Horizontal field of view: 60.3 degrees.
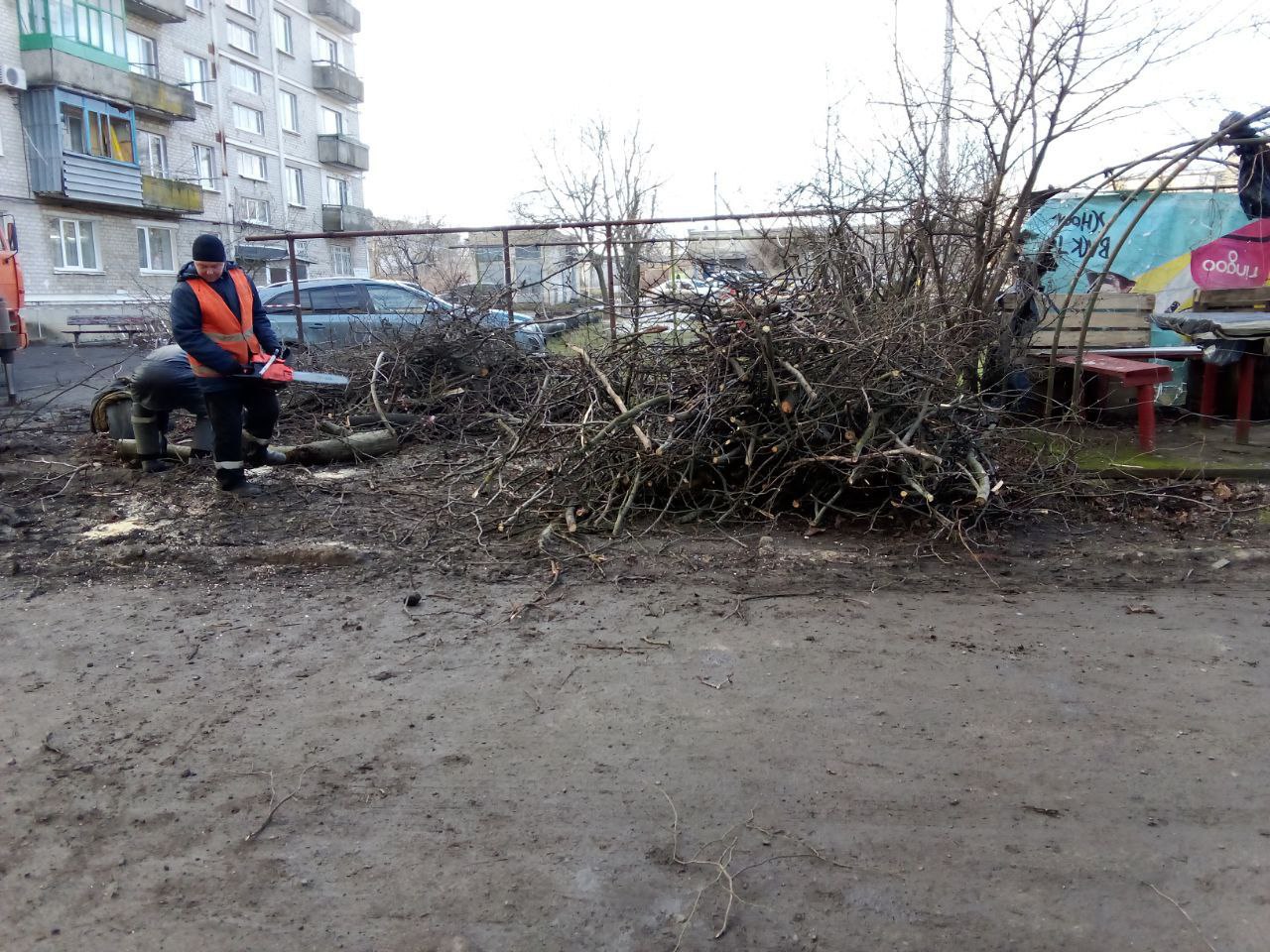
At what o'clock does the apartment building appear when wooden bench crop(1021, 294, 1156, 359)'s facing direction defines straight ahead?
The apartment building is roughly at 4 o'clock from the wooden bench.

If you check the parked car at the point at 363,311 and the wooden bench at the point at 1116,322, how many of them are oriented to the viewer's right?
1

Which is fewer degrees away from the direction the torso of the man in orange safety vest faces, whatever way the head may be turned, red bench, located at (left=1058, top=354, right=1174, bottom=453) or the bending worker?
the red bench

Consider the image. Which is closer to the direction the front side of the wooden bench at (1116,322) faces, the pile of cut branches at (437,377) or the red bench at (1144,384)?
the red bench

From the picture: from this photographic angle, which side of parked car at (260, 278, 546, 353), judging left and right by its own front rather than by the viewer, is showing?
right

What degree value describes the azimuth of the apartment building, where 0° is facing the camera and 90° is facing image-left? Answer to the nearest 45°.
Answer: approximately 315°

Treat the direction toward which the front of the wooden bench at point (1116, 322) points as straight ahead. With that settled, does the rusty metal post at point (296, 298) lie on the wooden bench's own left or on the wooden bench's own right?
on the wooden bench's own right

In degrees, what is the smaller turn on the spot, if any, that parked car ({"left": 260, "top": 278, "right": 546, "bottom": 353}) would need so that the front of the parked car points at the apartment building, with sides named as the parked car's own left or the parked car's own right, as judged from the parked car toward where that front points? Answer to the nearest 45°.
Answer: approximately 90° to the parked car's own left

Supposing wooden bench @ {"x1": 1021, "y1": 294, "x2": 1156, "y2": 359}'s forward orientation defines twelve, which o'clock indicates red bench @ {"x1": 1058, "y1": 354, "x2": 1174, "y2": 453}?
The red bench is roughly at 12 o'clock from the wooden bench.
